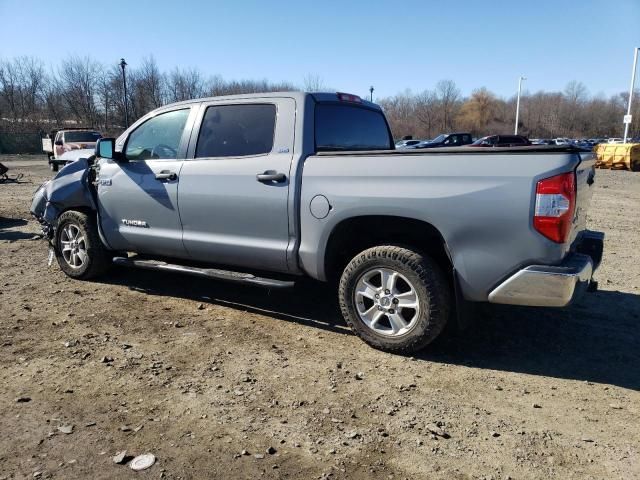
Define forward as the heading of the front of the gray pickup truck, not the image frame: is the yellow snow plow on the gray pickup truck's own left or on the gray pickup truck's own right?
on the gray pickup truck's own right

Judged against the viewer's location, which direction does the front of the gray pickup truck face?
facing away from the viewer and to the left of the viewer
